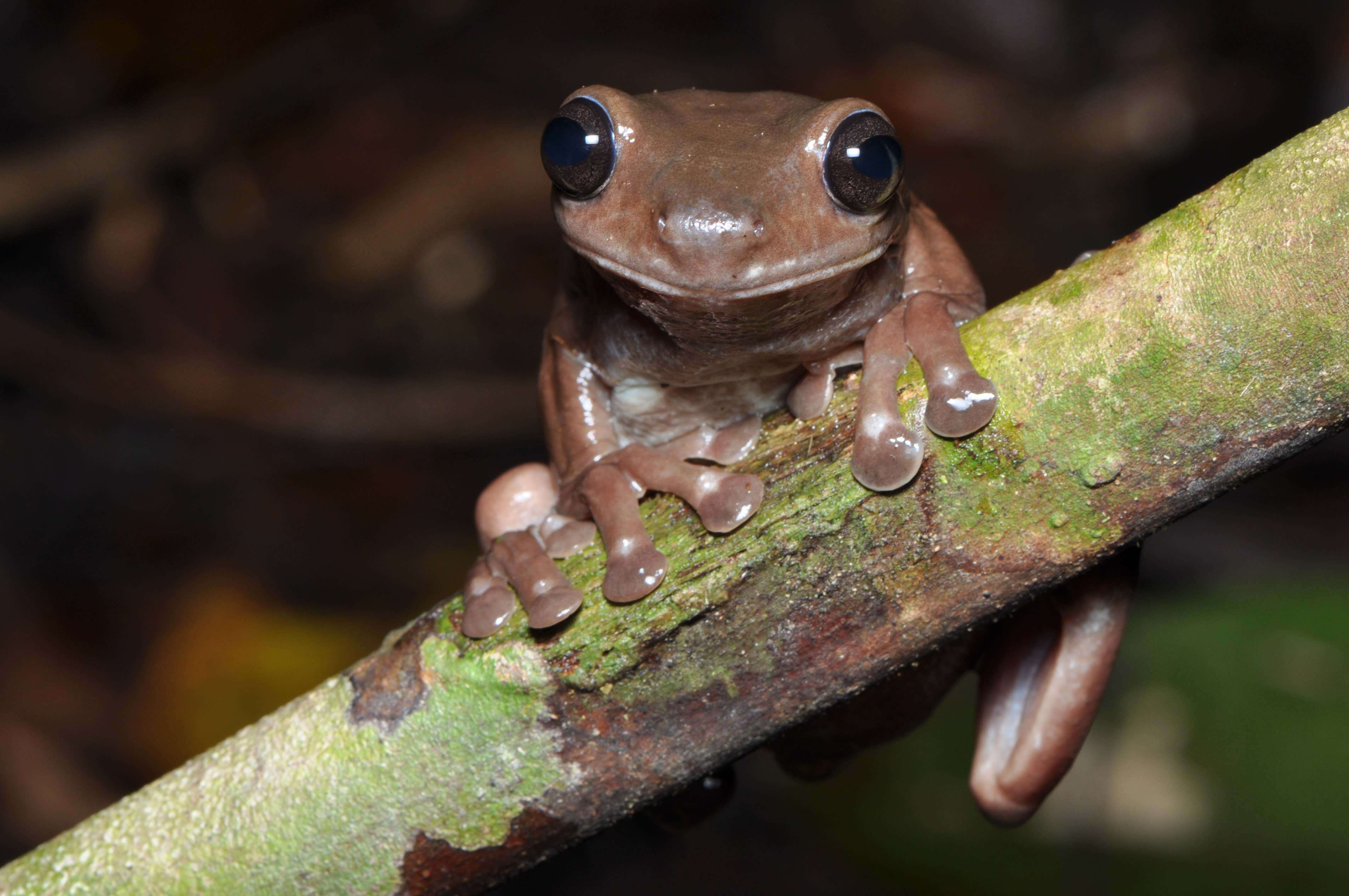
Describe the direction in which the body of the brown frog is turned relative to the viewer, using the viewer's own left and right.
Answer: facing the viewer
